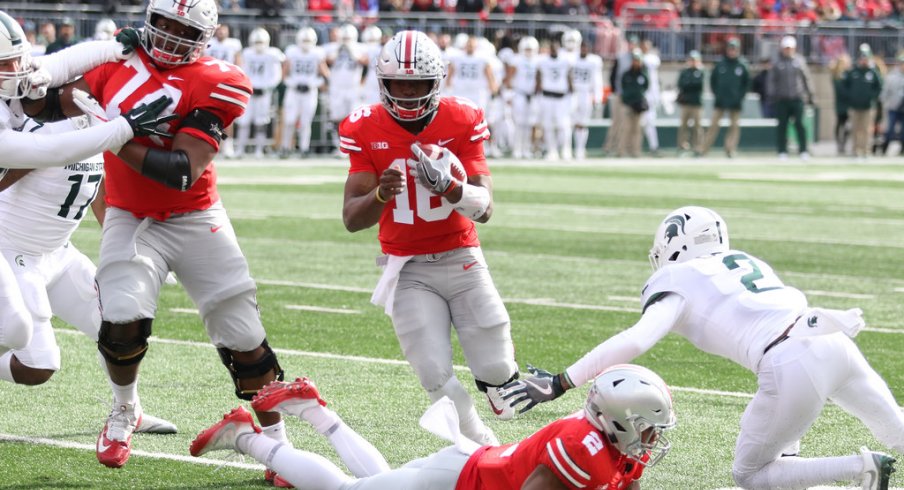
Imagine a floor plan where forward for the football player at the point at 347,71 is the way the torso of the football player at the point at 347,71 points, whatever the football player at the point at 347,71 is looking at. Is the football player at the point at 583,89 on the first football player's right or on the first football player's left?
on the first football player's left

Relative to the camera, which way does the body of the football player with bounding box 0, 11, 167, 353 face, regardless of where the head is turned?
to the viewer's right

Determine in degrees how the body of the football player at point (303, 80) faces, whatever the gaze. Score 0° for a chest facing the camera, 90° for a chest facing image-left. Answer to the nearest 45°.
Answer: approximately 0°

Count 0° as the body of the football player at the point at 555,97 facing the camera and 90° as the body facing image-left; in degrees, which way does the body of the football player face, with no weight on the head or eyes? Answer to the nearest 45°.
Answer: approximately 0°

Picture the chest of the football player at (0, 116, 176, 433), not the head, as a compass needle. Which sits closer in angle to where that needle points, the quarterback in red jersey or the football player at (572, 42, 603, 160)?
the quarterback in red jersey
